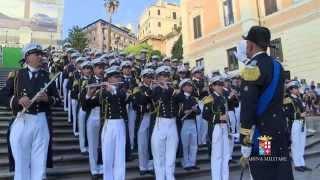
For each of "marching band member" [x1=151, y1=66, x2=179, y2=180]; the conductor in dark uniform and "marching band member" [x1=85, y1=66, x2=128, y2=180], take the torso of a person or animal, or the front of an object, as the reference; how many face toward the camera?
2

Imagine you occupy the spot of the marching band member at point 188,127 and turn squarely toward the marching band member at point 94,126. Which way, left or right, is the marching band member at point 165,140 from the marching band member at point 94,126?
left

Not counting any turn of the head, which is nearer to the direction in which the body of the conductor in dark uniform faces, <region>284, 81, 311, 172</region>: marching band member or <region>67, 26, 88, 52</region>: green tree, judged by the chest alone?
the green tree

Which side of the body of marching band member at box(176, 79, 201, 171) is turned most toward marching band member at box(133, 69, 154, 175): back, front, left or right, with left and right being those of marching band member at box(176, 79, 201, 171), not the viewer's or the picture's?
right

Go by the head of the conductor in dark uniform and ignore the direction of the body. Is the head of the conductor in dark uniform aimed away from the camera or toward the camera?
away from the camera

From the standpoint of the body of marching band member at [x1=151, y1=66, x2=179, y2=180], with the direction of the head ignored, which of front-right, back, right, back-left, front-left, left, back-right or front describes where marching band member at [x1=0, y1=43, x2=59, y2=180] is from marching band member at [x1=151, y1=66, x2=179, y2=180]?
front-right

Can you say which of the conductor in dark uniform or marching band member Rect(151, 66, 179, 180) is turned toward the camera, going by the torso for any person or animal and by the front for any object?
the marching band member

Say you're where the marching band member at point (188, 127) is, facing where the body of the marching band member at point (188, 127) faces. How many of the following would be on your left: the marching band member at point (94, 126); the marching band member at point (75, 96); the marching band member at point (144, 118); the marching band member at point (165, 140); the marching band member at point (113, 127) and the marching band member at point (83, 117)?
0

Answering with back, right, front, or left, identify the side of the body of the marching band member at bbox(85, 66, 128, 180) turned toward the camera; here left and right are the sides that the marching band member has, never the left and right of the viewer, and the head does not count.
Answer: front

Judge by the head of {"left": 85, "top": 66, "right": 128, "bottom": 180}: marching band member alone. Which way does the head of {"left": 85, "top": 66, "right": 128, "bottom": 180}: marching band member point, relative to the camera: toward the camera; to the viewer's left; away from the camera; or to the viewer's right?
toward the camera

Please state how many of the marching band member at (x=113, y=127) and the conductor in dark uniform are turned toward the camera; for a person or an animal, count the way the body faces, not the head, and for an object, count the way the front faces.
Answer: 1

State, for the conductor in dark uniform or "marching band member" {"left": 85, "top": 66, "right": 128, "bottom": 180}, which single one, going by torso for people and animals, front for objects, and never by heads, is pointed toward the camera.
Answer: the marching band member

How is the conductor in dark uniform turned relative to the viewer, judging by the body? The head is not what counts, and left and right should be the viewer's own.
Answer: facing away from the viewer and to the left of the viewer

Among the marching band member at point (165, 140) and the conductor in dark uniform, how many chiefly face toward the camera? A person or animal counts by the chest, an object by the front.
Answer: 1

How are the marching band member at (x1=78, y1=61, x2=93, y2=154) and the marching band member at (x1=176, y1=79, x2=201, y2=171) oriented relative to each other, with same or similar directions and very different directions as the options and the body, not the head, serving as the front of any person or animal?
same or similar directions
